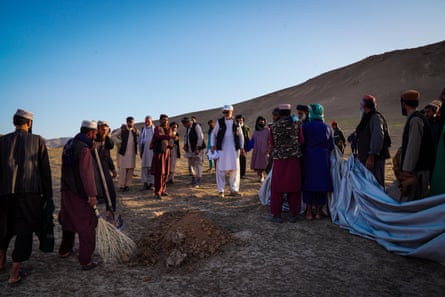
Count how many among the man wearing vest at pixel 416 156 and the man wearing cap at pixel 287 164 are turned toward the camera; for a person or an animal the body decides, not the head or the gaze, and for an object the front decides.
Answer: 0

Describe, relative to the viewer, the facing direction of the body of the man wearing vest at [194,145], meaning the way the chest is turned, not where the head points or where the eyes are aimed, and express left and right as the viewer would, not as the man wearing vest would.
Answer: facing the viewer and to the left of the viewer

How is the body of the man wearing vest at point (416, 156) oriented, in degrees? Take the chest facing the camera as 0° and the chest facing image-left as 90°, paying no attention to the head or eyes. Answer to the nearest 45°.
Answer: approximately 90°

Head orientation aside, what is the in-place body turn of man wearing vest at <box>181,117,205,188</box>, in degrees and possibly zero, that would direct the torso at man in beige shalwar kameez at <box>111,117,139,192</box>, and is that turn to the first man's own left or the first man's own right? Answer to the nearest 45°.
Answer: approximately 45° to the first man's own right

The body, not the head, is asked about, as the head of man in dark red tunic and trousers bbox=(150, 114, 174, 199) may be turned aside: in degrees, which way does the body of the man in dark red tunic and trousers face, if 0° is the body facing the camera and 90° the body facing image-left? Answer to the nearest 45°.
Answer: approximately 315°

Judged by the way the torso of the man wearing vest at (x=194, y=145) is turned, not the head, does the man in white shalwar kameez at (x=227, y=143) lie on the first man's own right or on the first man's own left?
on the first man's own left

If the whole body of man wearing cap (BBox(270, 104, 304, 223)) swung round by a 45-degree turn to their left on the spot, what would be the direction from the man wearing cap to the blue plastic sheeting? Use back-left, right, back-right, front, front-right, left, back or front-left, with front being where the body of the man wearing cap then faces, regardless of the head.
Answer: back

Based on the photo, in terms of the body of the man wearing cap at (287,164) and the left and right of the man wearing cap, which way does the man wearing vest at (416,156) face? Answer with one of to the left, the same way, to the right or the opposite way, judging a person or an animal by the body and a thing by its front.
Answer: to the left

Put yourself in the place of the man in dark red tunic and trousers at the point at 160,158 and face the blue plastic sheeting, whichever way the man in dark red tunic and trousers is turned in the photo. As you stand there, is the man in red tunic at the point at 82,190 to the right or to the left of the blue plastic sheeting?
right

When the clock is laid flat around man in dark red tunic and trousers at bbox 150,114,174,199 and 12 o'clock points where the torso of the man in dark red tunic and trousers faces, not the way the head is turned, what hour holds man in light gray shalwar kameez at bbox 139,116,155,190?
The man in light gray shalwar kameez is roughly at 7 o'clock from the man in dark red tunic and trousers.

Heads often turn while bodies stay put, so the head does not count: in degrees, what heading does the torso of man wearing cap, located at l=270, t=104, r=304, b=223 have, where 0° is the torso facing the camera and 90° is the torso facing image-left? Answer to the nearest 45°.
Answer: approximately 180°

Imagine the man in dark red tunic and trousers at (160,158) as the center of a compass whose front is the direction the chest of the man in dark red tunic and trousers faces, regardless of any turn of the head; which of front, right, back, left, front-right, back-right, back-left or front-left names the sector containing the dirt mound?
front-right

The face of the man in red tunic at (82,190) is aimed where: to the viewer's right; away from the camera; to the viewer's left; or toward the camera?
to the viewer's right

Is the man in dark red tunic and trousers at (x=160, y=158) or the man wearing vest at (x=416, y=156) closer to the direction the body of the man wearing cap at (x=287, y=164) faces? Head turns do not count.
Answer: the man in dark red tunic and trousers
